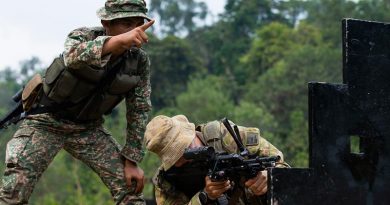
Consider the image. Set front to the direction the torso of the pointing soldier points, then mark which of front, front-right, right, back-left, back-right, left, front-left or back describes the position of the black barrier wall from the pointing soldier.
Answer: front

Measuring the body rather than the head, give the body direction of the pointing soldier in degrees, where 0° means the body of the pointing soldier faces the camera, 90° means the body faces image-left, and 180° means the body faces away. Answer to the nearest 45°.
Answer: approximately 315°

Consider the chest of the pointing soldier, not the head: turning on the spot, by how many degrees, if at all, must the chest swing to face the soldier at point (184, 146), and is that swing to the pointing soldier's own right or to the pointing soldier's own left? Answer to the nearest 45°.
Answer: approximately 45° to the pointing soldier's own left

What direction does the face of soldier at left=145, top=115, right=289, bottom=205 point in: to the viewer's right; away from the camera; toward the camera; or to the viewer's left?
to the viewer's right
